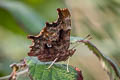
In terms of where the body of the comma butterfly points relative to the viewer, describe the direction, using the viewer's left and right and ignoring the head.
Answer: facing to the right of the viewer

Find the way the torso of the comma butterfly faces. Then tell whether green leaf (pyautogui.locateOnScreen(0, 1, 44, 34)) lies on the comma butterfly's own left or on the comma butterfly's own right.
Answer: on the comma butterfly's own left
